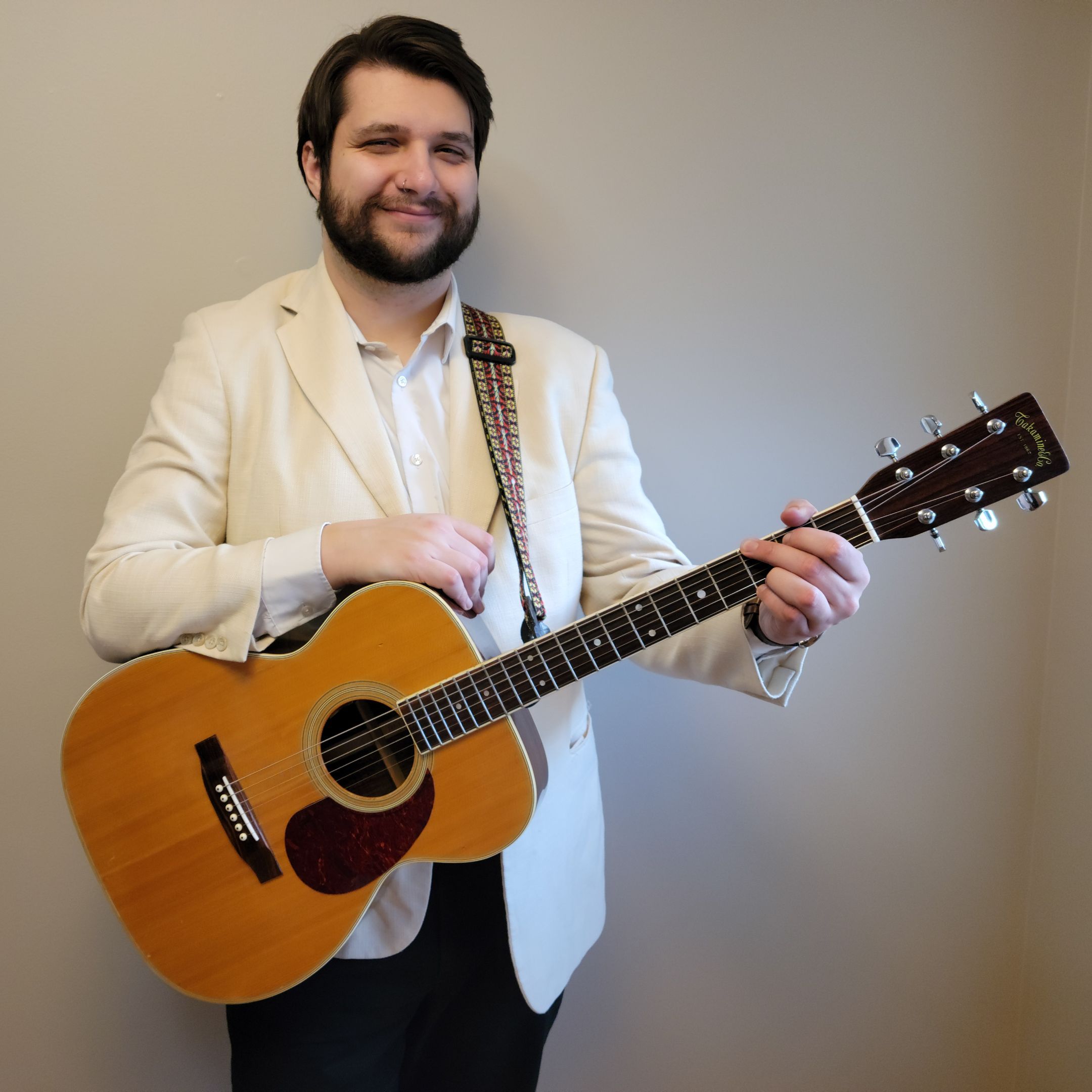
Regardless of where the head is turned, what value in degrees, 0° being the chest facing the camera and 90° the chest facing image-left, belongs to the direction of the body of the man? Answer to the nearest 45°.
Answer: approximately 0°
